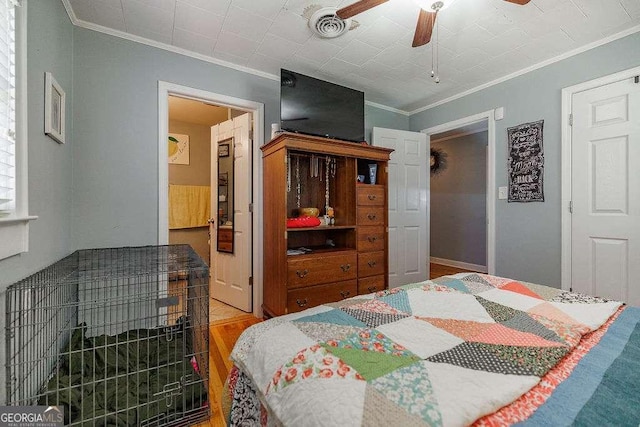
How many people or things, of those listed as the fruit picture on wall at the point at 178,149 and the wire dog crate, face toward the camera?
2

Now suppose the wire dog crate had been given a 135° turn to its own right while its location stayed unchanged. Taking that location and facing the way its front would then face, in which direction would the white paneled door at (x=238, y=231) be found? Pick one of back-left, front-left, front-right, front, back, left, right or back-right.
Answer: right

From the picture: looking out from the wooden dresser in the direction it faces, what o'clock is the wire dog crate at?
The wire dog crate is roughly at 3 o'clock from the wooden dresser.

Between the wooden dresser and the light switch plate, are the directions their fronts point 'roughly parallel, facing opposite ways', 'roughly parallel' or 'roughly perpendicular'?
roughly perpendicular

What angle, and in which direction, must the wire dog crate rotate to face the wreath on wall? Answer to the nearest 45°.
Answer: approximately 90° to its left

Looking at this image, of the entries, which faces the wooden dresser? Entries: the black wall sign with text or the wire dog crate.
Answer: the black wall sign with text

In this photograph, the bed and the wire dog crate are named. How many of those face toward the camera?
1

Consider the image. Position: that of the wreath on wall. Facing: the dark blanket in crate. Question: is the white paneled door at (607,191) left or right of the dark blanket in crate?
left

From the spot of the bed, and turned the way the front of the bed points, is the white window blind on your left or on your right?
on your left

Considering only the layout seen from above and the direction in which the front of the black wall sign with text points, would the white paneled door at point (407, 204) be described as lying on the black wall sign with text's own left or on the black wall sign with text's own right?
on the black wall sign with text's own right

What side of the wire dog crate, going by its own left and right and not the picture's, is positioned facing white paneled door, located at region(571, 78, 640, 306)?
left
